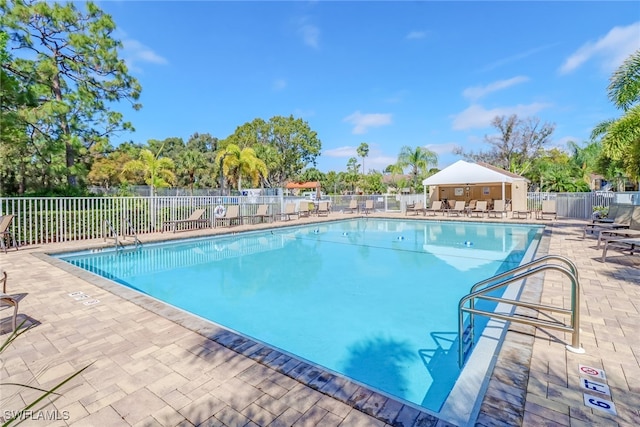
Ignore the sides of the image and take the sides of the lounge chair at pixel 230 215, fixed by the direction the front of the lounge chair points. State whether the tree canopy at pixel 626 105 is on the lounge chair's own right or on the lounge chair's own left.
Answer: on the lounge chair's own left

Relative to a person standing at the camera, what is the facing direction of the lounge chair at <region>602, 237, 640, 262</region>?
facing to the left of the viewer

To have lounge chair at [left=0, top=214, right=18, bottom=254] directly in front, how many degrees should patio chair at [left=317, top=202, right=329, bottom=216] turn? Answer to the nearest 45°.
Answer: approximately 45° to its right

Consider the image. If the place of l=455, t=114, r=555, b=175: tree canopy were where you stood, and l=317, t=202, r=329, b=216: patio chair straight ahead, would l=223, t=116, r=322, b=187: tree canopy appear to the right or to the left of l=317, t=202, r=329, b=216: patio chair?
right

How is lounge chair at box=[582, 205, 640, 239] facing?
to the viewer's left

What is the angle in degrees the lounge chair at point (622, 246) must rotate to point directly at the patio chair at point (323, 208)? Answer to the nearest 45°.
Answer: approximately 45° to its right

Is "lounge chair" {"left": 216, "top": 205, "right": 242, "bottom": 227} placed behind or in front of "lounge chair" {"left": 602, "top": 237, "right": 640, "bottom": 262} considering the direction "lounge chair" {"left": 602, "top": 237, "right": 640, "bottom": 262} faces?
in front

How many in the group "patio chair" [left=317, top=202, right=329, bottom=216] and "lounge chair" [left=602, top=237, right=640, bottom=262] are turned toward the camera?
1

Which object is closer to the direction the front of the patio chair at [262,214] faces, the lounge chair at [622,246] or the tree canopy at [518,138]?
the lounge chair

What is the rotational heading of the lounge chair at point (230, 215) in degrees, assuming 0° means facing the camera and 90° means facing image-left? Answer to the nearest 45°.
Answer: approximately 45°

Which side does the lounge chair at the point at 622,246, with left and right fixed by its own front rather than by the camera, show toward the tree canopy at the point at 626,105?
right

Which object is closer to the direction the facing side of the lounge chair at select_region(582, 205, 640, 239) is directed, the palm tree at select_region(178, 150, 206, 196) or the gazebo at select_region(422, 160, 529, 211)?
the palm tree

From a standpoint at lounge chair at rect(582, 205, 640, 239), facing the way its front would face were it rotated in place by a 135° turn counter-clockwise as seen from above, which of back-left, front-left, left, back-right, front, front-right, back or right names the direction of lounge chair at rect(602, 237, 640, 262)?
front-right
